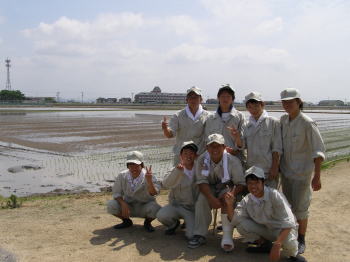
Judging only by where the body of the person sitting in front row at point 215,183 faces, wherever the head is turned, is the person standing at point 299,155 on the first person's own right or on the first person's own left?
on the first person's own left

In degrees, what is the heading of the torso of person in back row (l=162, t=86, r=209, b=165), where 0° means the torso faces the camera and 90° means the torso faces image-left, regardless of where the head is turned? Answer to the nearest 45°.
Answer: approximately 0°

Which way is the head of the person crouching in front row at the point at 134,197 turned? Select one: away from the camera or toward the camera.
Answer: toward the camera

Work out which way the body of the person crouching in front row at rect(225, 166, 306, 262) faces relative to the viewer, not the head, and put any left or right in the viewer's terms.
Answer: facing the viewer and to the left of the viewer

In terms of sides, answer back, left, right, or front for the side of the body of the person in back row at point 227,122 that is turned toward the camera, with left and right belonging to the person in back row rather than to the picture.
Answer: front

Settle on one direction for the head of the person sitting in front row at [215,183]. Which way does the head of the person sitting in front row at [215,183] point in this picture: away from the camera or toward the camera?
toward the camera

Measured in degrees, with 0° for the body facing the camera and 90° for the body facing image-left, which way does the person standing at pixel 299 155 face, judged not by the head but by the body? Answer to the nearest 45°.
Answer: approximately 45°

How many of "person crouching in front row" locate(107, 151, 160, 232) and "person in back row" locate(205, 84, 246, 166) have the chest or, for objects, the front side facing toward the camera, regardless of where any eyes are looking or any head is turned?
2

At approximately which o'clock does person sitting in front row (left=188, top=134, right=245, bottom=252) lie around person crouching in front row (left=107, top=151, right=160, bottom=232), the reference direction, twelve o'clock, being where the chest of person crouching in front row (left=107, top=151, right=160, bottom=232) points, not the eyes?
person sitting in front row (left=188, top=134, right=245, bottom=252) is roughly at 10 o'clock from person crouching in front row (left=107, top=151, right=160, bottom=232).

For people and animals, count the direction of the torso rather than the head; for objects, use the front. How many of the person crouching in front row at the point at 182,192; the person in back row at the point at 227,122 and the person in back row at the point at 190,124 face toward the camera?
3

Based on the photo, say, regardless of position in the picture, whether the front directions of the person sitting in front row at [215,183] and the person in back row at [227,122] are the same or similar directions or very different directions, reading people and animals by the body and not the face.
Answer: same or similar directions

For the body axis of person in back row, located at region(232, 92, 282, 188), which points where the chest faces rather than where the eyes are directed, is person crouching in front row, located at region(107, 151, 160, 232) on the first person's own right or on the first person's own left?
on the first person's own right

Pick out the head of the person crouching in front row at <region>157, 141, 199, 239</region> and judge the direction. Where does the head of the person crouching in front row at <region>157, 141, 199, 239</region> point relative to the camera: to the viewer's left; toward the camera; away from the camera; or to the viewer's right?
toward the camera

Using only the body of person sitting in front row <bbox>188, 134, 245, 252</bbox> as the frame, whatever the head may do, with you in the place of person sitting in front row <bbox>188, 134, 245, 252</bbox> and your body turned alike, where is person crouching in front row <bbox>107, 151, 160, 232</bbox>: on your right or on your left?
on your right

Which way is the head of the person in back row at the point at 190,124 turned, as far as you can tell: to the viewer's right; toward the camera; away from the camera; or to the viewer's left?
toward the camera

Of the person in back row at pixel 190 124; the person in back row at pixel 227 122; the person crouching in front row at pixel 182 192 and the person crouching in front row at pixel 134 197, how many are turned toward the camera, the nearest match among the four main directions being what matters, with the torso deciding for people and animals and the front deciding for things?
4

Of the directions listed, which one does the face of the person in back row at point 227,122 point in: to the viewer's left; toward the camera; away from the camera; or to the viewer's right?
toward the camera

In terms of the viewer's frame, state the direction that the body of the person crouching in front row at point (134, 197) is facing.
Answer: toward the camera

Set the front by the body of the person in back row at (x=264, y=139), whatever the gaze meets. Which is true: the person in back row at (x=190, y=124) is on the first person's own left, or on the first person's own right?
on the first person's own right

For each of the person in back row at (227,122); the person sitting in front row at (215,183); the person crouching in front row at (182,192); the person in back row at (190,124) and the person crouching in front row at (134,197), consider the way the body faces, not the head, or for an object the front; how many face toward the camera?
5
